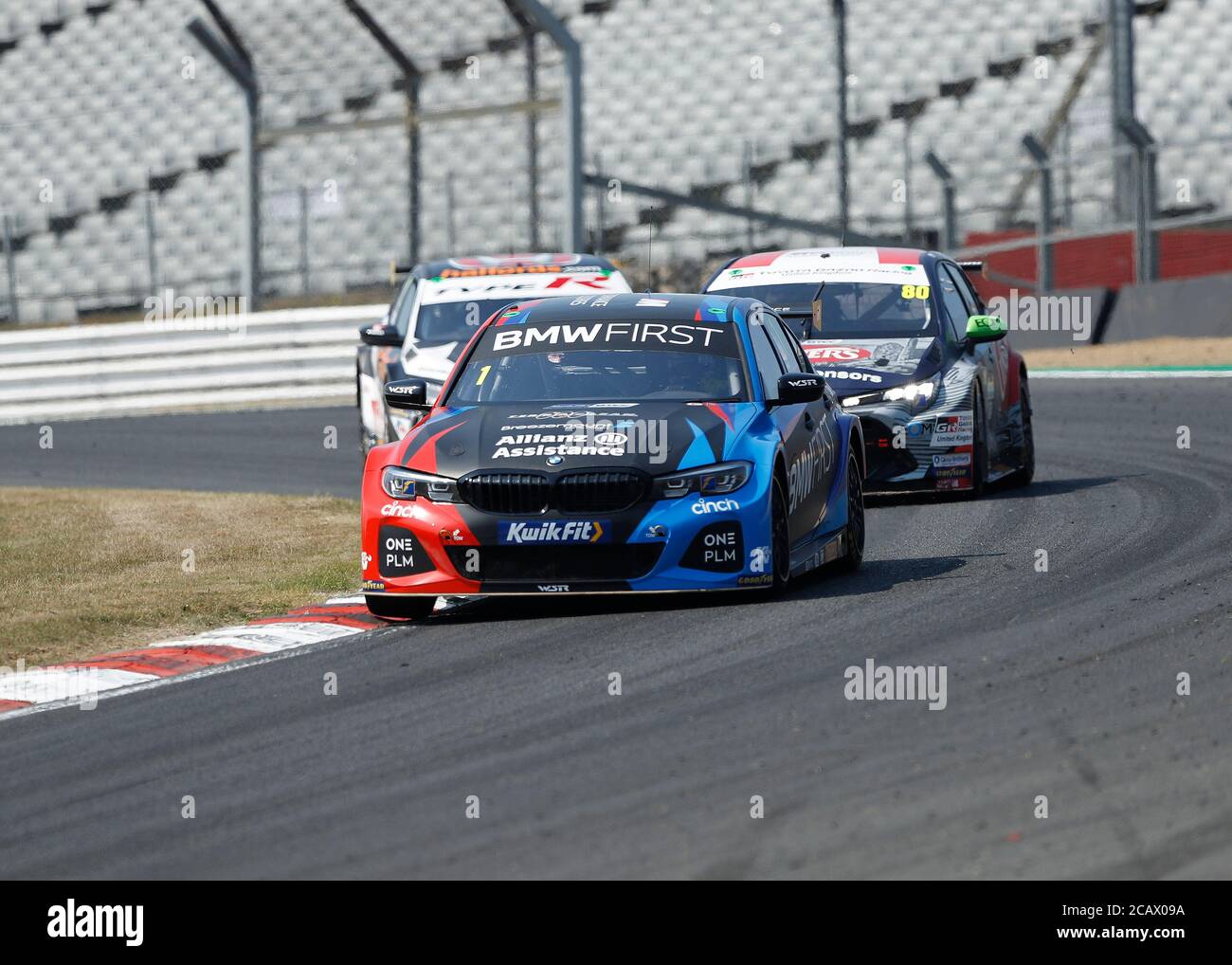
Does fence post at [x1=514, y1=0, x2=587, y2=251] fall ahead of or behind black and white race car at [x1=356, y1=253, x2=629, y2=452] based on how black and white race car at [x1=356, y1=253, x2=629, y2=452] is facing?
behind

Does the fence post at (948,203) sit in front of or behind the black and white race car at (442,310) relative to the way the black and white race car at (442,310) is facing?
behind

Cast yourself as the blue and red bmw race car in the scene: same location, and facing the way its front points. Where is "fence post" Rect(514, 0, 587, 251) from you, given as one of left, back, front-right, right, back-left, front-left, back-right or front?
back

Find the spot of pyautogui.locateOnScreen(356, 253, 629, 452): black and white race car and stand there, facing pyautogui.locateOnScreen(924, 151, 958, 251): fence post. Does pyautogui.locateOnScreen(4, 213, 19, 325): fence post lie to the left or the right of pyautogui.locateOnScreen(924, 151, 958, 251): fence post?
left

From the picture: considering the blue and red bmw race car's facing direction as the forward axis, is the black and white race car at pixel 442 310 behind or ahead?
behind

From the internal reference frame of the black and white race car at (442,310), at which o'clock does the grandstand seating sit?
The grandstand seating is roughly at 6 o'clock from the black and white race car.

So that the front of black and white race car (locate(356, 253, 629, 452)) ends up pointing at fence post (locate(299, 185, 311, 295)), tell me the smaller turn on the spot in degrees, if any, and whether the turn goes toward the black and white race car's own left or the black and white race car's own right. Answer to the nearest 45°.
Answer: approximately 180°

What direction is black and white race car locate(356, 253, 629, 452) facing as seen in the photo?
toward the camera

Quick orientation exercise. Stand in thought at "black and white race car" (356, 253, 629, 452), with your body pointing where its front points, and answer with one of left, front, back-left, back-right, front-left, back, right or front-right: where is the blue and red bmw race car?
front

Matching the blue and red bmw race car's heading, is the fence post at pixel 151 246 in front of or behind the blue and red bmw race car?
behind
